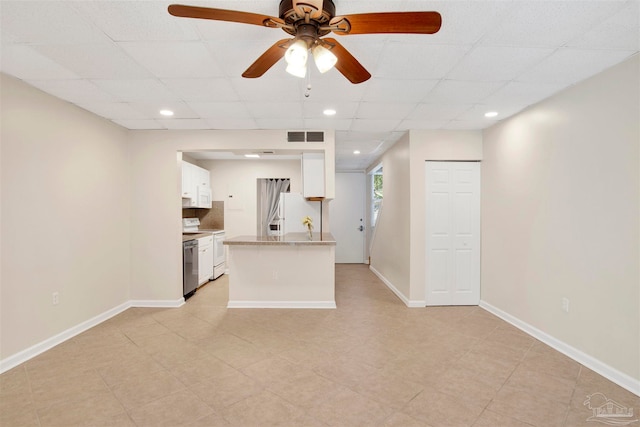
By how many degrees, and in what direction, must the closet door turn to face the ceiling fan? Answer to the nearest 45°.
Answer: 0° — it already faces it

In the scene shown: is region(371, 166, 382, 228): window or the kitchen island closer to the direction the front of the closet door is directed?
the kitchen island

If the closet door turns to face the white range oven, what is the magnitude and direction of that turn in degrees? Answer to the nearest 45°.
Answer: approximately 90° to its right

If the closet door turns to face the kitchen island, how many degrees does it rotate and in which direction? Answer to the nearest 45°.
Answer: approximately 45° to its right

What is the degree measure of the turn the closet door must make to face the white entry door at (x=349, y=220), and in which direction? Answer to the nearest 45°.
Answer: approximately 135° to its right

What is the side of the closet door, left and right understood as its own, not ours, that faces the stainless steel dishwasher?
right

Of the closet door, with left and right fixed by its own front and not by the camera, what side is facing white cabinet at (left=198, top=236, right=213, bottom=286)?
right

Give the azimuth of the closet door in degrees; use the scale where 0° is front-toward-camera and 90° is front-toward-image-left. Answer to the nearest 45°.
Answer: approximately 0°
